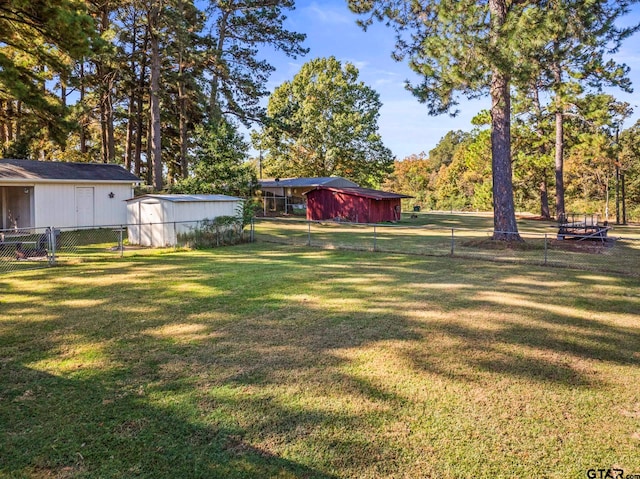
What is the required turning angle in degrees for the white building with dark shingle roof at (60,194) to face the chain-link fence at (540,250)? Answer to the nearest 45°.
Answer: approximately 45° to its left

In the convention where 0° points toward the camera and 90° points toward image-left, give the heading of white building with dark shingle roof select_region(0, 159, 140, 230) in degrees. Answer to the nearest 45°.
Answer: approximately 0°

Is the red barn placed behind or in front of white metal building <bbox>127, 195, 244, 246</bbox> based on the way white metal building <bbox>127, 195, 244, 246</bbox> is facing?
behind

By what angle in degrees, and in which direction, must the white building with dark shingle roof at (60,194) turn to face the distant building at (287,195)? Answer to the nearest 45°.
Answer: approximately 135° to its left

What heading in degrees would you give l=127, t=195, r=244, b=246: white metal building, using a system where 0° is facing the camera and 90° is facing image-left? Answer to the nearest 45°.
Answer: approximately 45°
